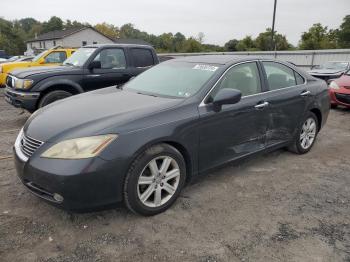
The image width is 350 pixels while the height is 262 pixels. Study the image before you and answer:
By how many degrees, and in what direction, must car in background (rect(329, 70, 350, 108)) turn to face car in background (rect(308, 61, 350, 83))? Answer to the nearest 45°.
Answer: approximately 135° to its right

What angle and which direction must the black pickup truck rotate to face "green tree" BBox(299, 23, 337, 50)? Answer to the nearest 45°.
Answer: approximately 180°

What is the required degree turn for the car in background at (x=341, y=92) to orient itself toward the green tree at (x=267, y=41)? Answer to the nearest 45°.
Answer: approximately 135° to its right

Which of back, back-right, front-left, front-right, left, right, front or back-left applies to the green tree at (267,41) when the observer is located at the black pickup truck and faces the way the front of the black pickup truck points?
back

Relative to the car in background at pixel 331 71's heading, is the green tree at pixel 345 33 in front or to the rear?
to the rear

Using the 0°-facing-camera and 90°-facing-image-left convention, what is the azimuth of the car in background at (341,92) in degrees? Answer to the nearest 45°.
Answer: approximately 45°

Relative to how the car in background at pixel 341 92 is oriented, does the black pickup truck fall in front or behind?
in front

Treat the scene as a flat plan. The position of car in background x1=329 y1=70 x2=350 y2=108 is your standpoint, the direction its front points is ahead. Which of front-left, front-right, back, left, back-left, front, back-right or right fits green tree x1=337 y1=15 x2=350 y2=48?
back-right

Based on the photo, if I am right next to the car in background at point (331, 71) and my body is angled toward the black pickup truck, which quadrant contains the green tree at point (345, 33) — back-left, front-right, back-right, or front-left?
back-right

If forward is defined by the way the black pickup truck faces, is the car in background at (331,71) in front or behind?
behind

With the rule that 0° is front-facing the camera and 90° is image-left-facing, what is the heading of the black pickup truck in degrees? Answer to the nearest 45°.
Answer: approximately 45°
